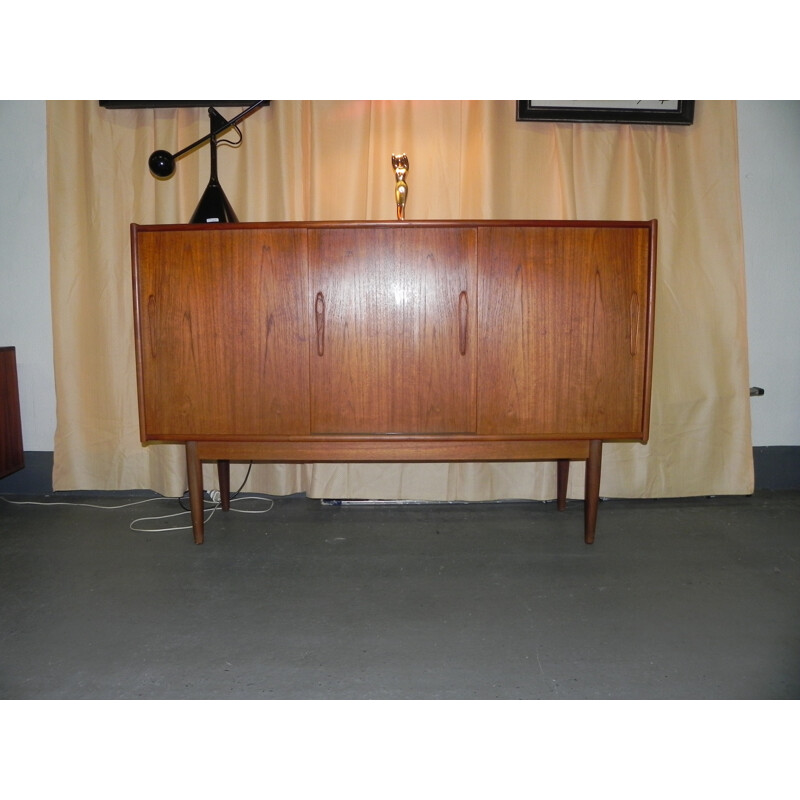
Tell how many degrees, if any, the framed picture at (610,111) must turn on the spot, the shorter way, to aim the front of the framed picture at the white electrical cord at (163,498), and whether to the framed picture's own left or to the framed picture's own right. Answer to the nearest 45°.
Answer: approximately 90° to the framed picture's own right

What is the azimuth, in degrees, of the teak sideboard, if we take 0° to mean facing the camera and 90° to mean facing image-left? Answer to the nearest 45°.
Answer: approximately 0°

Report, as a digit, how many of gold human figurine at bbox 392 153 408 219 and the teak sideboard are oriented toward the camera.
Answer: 2

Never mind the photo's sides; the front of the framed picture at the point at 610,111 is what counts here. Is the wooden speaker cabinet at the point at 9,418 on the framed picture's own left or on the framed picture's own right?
on the framed picture's own right

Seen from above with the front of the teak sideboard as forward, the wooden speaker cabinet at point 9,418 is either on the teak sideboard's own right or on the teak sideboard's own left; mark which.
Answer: on the teak sideboard's own right

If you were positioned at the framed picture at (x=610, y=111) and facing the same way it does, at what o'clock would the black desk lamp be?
The black desk lamp is roughly at 2 o'clock from the framed picture.
